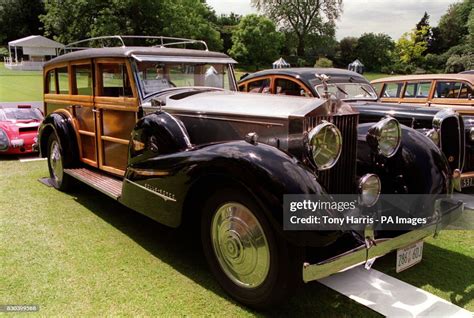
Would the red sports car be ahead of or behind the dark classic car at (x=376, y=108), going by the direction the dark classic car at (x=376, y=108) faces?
behind

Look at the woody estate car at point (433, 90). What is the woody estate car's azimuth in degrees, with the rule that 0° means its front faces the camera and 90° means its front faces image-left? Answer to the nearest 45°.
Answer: approximately 315°

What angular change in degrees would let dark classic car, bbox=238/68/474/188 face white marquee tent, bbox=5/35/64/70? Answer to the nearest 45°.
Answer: approximately 180°

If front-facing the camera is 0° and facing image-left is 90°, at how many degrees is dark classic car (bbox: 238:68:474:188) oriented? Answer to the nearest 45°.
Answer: approximately 315°

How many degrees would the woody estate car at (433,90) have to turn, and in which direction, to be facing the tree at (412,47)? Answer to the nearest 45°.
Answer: approximately 135° to its left
